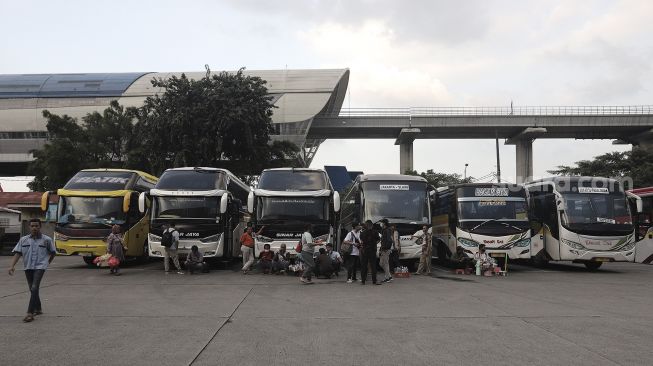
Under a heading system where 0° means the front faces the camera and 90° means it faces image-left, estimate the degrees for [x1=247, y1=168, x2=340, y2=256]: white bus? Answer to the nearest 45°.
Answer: approximately 0°

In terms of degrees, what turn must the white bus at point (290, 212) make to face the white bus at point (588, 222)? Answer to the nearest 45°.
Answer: approximately 90° to its left

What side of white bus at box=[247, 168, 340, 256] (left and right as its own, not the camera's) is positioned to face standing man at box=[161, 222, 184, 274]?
right

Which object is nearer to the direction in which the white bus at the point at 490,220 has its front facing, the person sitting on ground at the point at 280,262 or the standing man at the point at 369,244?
the standing man

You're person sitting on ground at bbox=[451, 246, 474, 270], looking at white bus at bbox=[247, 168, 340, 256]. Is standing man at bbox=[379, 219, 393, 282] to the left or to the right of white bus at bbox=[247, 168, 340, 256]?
left

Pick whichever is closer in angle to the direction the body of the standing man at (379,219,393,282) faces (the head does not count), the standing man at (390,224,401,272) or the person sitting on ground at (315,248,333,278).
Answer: the person sitting on ground

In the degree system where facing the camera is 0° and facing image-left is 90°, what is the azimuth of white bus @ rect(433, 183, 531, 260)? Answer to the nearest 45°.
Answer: approximately 0°

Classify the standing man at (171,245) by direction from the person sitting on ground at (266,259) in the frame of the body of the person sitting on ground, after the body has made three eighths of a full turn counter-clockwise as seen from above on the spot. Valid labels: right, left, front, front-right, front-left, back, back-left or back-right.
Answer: back-left
